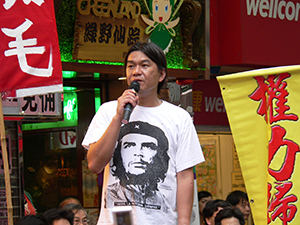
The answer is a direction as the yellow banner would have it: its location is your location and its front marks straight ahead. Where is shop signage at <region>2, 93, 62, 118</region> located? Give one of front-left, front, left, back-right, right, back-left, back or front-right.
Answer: back-right

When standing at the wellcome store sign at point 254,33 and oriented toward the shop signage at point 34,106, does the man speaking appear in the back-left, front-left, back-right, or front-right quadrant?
front-left

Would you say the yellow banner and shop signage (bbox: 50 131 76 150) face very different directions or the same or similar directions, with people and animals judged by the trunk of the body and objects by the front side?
same or similar directions

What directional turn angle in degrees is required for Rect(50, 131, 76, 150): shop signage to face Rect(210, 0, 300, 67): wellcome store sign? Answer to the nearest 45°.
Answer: approximately 90° to its left

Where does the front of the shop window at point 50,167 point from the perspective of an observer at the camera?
facing the viewer

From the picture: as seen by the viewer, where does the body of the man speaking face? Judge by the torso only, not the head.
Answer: toward the camera

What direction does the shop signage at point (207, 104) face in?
toward the camera
